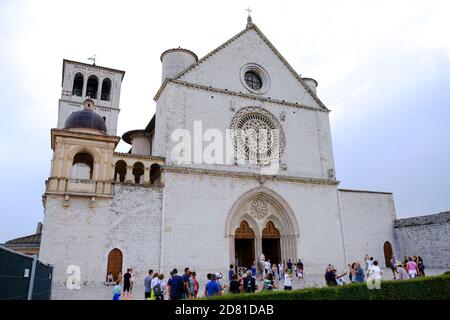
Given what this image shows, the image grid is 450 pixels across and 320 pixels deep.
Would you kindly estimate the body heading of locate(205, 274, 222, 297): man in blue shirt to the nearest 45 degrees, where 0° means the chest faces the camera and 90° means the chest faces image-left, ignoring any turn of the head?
approximately 180°

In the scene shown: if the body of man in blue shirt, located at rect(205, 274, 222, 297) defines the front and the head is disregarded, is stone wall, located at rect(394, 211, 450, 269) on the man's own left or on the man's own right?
on the man's own right

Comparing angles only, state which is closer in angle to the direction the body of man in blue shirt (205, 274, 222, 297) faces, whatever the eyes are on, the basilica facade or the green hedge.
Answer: the basilica facade

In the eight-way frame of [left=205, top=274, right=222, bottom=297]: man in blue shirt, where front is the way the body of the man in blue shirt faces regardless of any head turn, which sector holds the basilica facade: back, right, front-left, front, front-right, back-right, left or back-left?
front

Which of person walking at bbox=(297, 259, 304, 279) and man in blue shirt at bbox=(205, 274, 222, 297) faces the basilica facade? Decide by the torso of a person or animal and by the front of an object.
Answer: the man in blue shirt

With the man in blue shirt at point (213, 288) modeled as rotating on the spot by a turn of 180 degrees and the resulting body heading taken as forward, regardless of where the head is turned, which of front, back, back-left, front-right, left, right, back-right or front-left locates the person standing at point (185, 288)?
back-right

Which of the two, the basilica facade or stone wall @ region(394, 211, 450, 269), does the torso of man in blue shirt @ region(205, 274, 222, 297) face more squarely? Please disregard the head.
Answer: the basilica facade

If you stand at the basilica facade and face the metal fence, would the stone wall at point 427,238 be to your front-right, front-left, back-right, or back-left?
back-left
